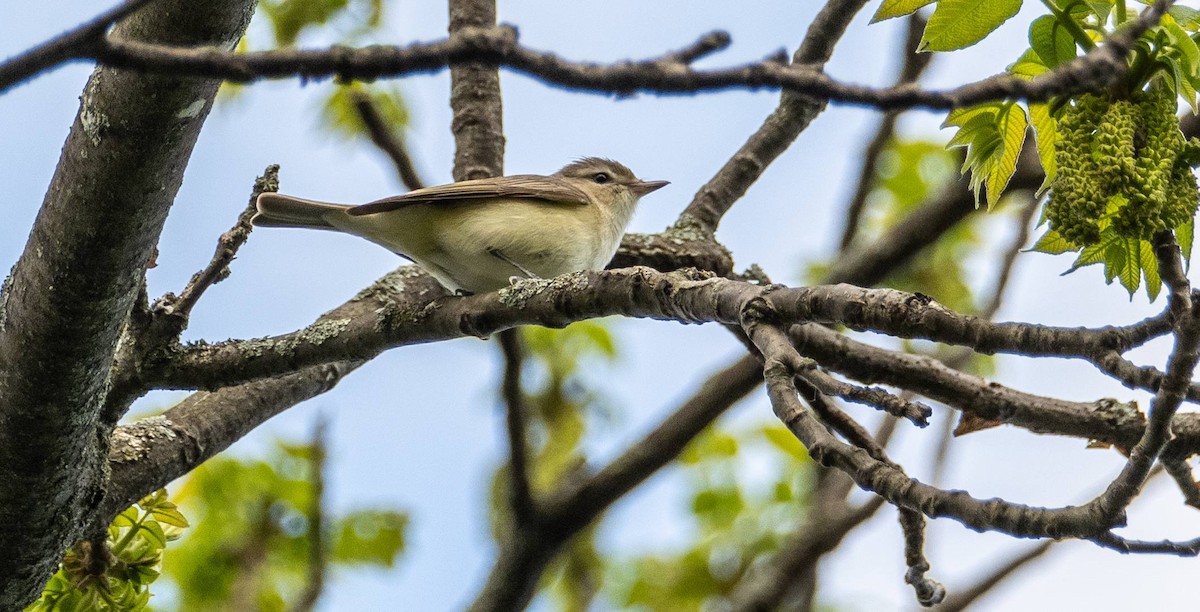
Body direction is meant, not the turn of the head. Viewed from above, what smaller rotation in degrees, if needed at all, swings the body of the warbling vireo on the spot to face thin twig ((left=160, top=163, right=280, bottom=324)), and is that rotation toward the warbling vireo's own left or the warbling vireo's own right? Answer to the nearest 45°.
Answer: approximately 135° to the warbling vireo's own right

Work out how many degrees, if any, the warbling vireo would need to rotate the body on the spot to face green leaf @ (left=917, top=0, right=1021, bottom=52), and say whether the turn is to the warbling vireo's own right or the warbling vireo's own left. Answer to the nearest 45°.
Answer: approximately 45° to the warbling vireo's own right

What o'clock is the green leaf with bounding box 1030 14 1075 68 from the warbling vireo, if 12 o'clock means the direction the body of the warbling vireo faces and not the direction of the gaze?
The green leaf is roughly at 12 o'clock from the warbling vireo.

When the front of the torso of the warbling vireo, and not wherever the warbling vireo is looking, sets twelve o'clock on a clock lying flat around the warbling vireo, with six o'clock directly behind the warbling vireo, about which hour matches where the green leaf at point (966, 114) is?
The green leaf is roughly at 12 o'clock from the warbling vireo.

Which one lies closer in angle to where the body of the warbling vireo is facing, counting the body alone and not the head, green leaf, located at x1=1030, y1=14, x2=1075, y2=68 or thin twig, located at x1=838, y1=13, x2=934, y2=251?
the green leaf

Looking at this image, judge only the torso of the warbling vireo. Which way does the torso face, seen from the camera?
to the viewer's right
